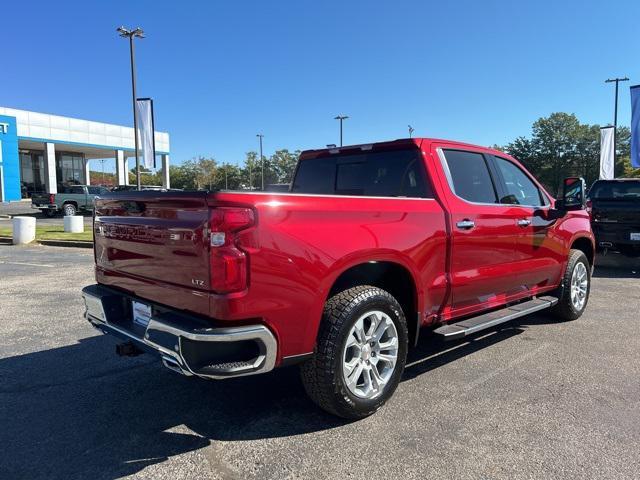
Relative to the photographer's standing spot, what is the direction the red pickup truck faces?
facing away from the viewer and to the right of the viewer

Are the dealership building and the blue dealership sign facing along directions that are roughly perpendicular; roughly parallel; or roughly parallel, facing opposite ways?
roughly parallel

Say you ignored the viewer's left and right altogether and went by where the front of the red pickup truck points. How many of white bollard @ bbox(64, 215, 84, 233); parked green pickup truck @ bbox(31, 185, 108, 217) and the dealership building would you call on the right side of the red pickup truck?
0

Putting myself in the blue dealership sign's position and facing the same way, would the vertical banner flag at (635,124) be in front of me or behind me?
in front

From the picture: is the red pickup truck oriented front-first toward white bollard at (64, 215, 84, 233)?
no

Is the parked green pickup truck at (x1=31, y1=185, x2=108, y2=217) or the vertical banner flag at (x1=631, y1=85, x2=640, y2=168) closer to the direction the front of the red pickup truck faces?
the vertical banner flag

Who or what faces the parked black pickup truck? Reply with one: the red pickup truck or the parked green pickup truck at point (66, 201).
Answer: the red pickup truck

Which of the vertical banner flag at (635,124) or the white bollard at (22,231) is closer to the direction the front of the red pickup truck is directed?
the vertical banner flag

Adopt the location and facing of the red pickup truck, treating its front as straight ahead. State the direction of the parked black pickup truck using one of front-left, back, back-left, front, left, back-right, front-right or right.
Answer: front

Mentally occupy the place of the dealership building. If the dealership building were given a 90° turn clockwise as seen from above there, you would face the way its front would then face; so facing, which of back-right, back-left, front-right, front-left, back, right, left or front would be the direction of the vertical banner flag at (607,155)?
left

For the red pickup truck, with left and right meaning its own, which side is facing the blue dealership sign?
left

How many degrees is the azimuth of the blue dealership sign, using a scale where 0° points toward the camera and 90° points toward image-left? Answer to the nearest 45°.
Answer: approximately 315°

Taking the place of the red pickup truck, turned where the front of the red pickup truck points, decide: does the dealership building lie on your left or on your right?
on your left
